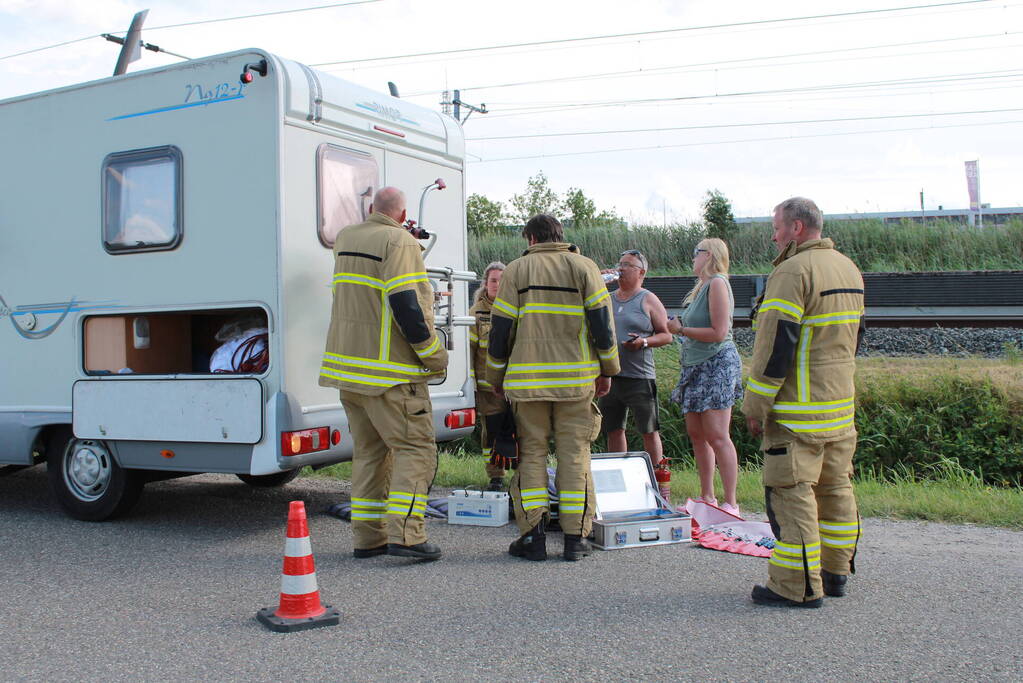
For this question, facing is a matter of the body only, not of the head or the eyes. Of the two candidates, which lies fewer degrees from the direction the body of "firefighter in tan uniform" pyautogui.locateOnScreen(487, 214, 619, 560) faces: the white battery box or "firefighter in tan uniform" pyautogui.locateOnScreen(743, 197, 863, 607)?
the white battery box

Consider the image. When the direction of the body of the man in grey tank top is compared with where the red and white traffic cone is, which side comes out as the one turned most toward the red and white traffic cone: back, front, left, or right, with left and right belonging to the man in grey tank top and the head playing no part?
front

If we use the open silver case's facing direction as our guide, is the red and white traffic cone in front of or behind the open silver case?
in front

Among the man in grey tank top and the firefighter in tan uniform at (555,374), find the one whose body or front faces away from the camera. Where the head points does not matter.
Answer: the firefighter in tan uniform

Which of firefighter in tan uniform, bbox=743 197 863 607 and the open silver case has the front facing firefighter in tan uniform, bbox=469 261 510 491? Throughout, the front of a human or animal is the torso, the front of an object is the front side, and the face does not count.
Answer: firefighter in tan uniform, bbox=743 197 863 607

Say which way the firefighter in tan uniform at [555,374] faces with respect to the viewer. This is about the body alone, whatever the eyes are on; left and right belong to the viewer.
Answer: facing away from the viewer

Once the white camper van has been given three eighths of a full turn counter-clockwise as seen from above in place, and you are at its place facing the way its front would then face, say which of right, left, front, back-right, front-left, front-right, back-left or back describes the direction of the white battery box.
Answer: left

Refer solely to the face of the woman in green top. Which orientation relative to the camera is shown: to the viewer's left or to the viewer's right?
to the viewer's left

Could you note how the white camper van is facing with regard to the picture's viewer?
facing away from the viewer and to the left of the viewer

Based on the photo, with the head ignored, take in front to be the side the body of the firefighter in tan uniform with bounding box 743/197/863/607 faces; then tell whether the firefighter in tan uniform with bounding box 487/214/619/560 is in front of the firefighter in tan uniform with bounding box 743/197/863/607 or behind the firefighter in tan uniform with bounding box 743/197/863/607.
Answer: in front

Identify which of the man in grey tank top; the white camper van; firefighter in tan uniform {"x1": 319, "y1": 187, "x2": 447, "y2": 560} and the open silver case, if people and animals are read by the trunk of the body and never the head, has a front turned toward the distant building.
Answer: the firefighter in tan uniform

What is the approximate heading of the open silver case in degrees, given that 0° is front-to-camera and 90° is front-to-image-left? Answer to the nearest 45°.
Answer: approximately 0°

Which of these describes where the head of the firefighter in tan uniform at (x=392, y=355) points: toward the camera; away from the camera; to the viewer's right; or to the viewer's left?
away from the camera

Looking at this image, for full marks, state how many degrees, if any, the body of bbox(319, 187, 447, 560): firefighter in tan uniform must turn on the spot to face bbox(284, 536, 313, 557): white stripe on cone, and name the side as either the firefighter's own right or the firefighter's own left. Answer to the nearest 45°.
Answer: approximately 180°

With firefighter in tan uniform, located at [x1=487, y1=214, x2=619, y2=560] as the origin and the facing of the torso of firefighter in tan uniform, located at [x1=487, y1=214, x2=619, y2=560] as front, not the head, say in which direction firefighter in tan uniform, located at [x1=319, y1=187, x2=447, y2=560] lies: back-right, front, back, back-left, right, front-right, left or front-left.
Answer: left

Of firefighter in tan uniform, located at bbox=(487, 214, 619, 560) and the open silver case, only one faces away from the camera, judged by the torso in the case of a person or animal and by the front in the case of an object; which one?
the firefighter in tan uniform
